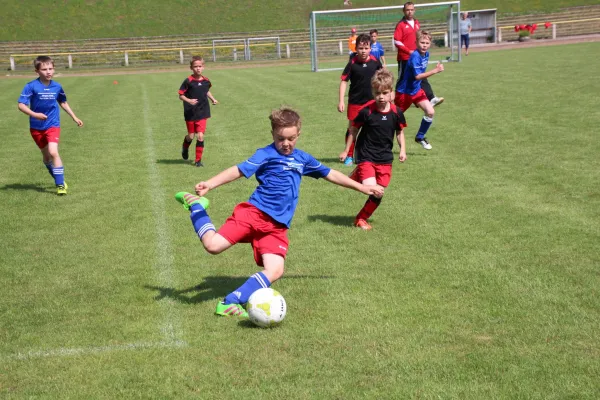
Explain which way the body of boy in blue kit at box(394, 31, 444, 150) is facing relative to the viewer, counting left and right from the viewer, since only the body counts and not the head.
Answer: facing the viewer and to the right of the viewer

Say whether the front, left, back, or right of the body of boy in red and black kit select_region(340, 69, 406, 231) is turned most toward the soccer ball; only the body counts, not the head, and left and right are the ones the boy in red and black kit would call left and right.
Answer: front

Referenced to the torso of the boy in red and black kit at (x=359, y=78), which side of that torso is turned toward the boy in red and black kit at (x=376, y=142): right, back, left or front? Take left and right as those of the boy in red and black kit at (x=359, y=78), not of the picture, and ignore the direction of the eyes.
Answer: front

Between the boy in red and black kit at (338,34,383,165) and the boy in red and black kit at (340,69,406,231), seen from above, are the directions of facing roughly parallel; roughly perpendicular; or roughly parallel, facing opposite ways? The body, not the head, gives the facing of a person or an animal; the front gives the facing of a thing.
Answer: roughly parallel

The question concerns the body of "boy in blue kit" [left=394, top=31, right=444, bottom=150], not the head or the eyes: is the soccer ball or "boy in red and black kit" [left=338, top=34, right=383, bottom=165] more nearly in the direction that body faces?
the soccer ball

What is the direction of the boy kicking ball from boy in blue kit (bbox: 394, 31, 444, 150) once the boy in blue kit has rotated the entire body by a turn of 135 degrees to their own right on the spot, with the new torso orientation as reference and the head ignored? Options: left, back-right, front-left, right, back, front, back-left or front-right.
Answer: left

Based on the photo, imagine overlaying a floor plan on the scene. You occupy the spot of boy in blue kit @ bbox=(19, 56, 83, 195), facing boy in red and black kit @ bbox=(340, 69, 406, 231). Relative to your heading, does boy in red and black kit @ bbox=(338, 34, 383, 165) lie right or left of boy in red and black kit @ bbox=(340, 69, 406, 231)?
left

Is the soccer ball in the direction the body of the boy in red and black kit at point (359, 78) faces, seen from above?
yes

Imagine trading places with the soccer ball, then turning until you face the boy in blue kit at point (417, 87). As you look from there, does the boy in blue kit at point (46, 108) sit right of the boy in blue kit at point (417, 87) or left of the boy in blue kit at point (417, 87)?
left

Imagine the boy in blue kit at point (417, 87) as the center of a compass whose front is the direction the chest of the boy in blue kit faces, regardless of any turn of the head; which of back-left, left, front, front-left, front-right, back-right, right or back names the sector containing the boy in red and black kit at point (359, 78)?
right

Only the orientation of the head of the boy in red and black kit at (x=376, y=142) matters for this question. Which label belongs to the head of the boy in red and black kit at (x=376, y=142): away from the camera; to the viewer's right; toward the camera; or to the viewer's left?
toward the camera

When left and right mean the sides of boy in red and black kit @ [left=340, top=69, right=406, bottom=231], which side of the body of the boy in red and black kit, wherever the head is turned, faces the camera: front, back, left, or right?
front

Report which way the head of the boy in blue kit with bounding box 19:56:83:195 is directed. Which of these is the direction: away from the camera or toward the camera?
toward the camera

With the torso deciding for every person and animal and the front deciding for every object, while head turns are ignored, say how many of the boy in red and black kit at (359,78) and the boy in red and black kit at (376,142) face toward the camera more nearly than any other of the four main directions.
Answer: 2

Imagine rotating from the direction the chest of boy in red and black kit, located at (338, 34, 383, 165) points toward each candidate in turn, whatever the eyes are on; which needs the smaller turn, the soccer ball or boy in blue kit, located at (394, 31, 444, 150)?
the soccer ball

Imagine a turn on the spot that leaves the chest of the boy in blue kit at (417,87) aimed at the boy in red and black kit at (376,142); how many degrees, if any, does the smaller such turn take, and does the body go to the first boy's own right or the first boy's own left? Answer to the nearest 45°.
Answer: approximately 45° to the first boy's own right
